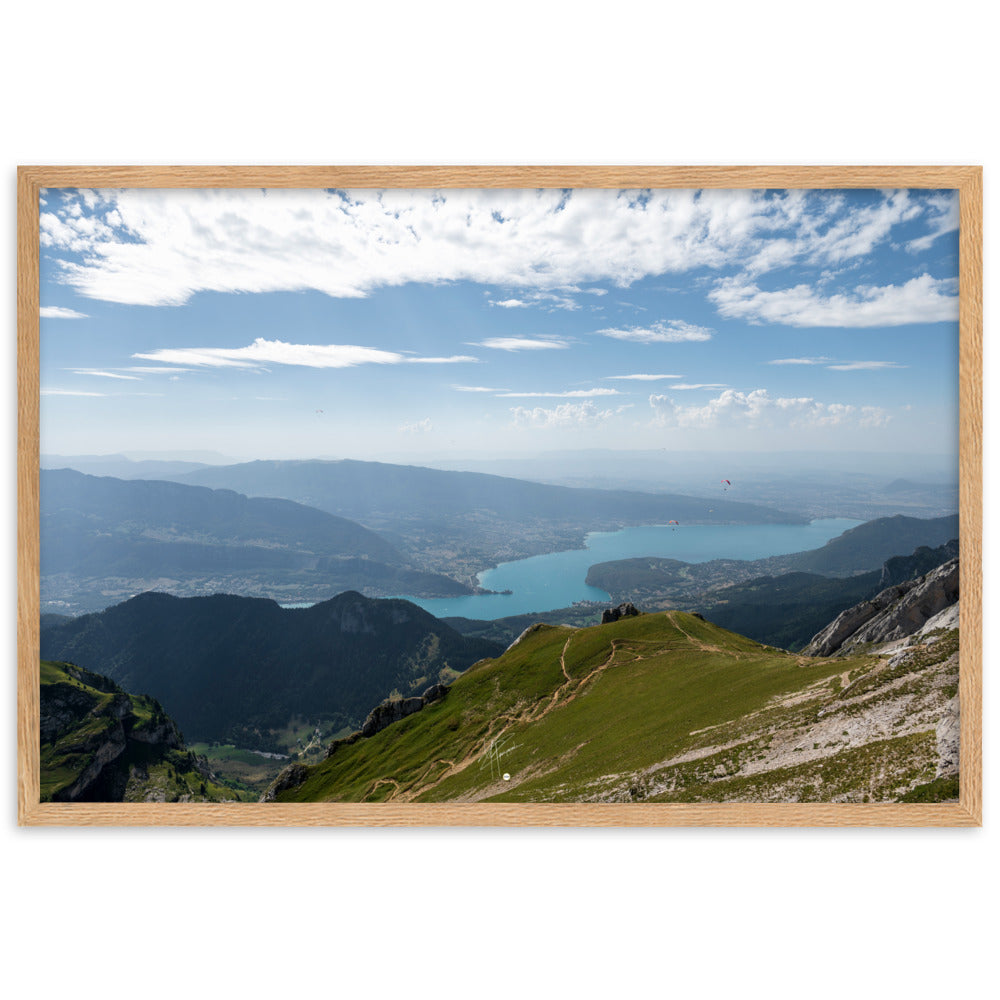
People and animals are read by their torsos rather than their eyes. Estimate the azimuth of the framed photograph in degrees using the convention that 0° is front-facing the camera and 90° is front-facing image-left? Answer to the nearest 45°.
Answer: approximately 0°
